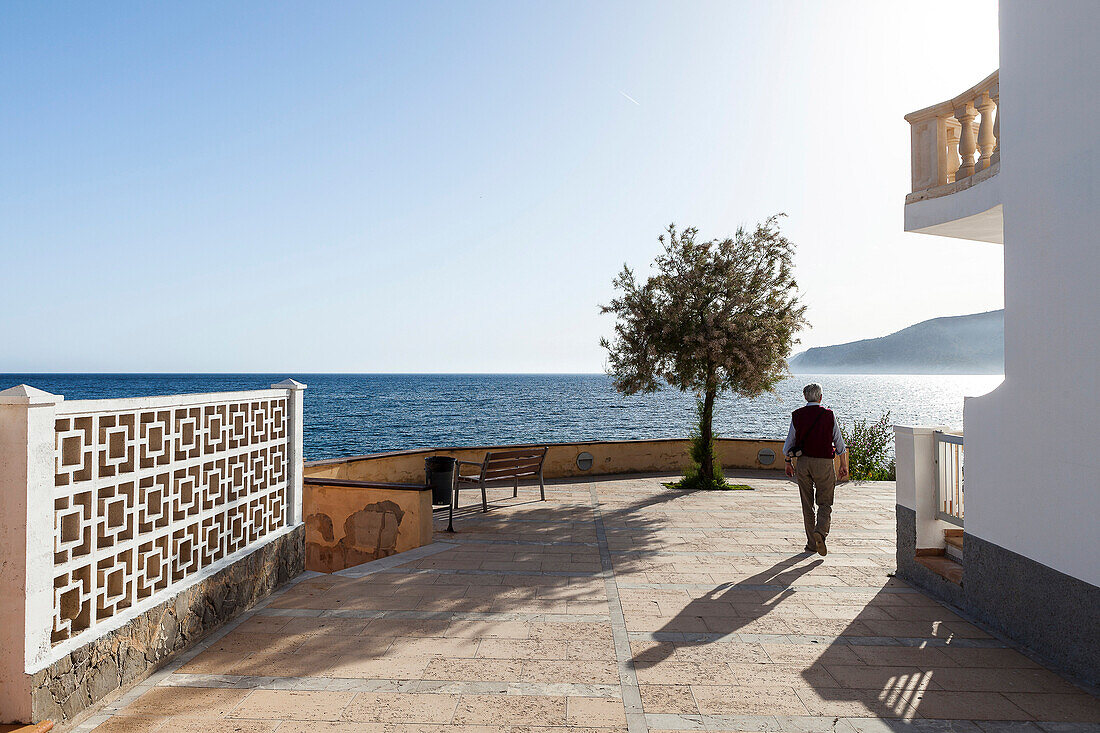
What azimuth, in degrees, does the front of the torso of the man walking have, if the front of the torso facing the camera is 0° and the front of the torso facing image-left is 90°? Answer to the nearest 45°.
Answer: approximately 180°

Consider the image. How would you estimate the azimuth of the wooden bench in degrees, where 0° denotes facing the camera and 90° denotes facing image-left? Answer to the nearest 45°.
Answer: approximately 135°

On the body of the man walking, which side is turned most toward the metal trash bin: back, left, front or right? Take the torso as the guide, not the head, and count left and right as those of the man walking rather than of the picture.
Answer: left
